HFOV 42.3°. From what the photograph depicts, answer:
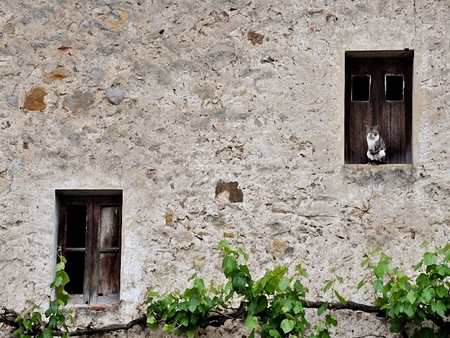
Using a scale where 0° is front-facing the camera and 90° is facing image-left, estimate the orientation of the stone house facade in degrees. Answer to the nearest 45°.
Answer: approximately 0°
